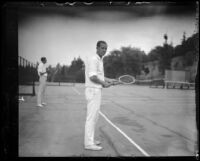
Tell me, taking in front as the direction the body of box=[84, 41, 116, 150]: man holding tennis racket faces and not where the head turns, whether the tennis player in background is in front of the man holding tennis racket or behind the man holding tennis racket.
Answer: behind
